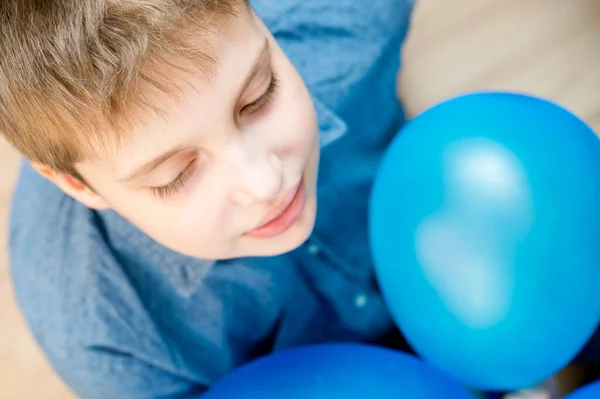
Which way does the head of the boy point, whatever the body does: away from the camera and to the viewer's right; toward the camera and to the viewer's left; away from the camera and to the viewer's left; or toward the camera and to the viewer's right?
toward the camera and to the viewer's right

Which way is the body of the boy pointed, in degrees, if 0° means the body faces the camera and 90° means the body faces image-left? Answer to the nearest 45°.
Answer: approximately 315°
